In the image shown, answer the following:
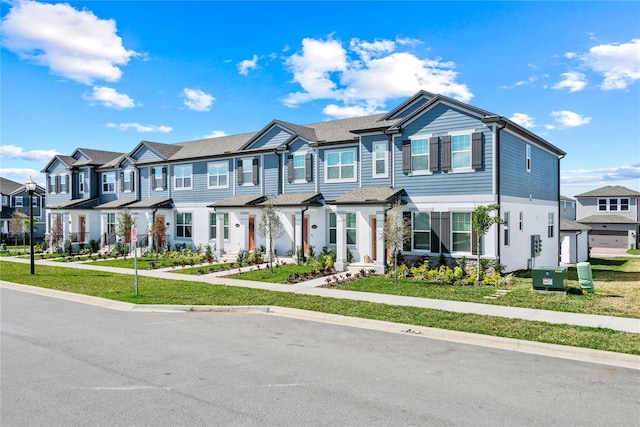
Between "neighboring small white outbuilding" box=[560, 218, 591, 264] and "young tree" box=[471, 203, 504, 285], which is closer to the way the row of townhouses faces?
the young tree

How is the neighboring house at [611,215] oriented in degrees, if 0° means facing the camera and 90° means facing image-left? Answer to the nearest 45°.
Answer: approximately 0°

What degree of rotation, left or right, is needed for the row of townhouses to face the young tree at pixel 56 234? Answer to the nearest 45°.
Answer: approximately 90° to its right

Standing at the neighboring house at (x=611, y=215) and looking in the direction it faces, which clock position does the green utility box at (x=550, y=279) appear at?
The green utility box is roughly at 12 o'clock from the neighboring house.

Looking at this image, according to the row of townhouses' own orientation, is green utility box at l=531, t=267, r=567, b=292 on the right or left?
on its left
